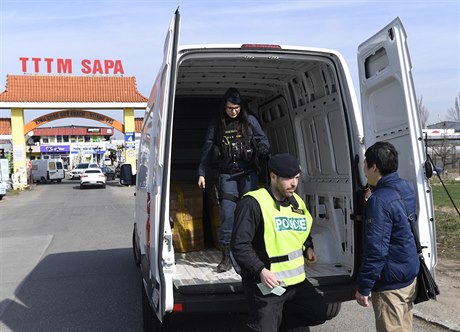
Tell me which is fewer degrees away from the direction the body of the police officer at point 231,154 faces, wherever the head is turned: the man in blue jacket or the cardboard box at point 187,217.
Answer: the man in blue jacket

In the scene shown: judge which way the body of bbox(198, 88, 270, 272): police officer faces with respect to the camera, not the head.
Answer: toward the camera

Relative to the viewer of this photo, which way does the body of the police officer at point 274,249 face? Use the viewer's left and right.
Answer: facing the viewer and to the right of the viewer

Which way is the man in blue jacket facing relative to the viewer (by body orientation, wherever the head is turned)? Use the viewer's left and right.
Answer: facing away from the viewer and to the left of the viewer
